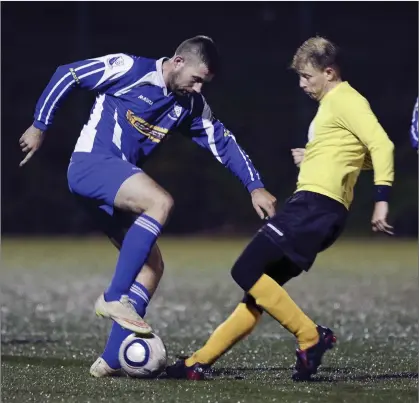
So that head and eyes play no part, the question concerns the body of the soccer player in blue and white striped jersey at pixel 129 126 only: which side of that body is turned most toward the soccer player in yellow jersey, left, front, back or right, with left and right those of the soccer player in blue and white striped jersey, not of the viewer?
front

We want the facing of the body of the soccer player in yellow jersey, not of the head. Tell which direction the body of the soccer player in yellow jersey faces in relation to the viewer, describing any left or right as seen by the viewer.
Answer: facing to the left of the viewer

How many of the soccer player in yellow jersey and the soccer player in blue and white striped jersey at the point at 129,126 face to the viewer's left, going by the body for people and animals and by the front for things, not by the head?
1

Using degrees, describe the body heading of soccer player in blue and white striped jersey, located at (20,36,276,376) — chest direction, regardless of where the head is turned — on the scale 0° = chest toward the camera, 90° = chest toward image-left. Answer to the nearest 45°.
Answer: approximately 315°
